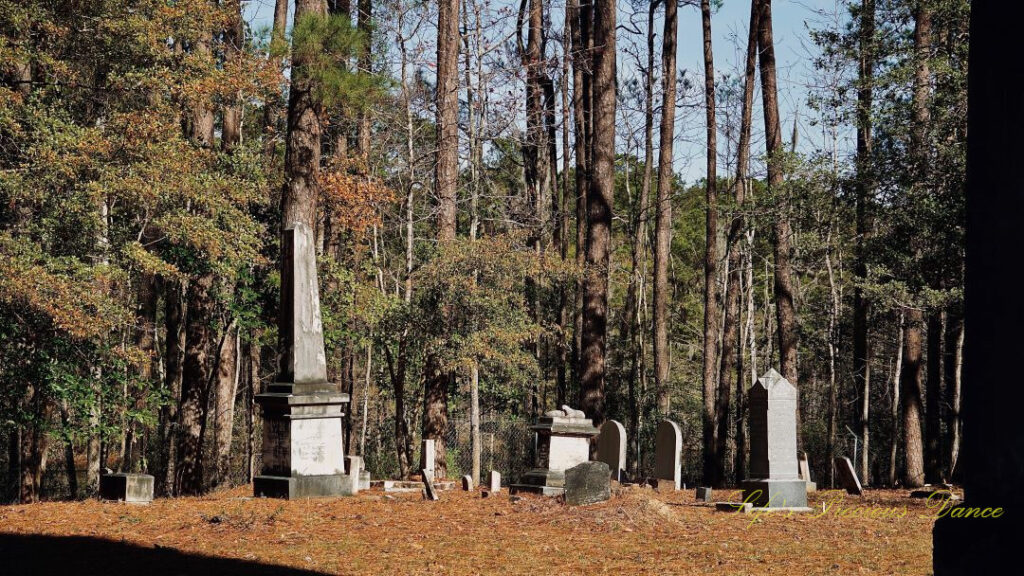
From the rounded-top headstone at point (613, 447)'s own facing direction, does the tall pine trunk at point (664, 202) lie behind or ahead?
behind

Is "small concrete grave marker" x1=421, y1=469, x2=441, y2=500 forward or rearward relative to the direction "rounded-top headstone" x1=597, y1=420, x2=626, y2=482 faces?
forward

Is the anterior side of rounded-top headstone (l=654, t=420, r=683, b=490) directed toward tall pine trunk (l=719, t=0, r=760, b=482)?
no

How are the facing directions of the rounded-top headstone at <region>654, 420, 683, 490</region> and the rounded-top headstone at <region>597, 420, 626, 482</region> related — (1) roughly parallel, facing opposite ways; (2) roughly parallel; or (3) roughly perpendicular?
roughly parallel

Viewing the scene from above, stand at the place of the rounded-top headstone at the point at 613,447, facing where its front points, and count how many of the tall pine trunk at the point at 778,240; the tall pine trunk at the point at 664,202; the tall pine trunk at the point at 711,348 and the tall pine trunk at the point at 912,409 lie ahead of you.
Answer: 0

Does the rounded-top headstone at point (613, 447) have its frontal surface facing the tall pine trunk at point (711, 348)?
no

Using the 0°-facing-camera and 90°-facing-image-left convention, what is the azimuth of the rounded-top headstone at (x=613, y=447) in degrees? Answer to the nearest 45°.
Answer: approximately 45°

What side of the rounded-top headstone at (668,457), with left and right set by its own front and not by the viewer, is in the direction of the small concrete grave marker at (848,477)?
left

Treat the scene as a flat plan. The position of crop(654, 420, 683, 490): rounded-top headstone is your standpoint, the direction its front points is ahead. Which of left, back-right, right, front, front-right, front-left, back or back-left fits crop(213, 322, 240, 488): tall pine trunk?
front-right

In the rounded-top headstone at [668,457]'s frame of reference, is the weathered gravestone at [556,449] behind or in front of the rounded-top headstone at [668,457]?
in front

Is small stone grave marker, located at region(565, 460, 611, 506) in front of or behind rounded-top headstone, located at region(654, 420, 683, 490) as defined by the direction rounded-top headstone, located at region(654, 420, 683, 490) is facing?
in front

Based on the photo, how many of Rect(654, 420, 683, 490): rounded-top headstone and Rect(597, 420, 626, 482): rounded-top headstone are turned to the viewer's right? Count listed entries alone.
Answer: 0

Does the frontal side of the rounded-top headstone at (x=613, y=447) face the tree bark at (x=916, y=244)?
no

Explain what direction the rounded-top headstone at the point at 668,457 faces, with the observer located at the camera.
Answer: facing the viewer and to the left of the viewer

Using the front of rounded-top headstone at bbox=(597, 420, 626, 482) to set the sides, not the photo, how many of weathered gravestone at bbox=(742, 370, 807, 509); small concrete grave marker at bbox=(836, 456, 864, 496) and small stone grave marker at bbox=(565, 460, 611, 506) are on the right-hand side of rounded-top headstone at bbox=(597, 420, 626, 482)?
0
